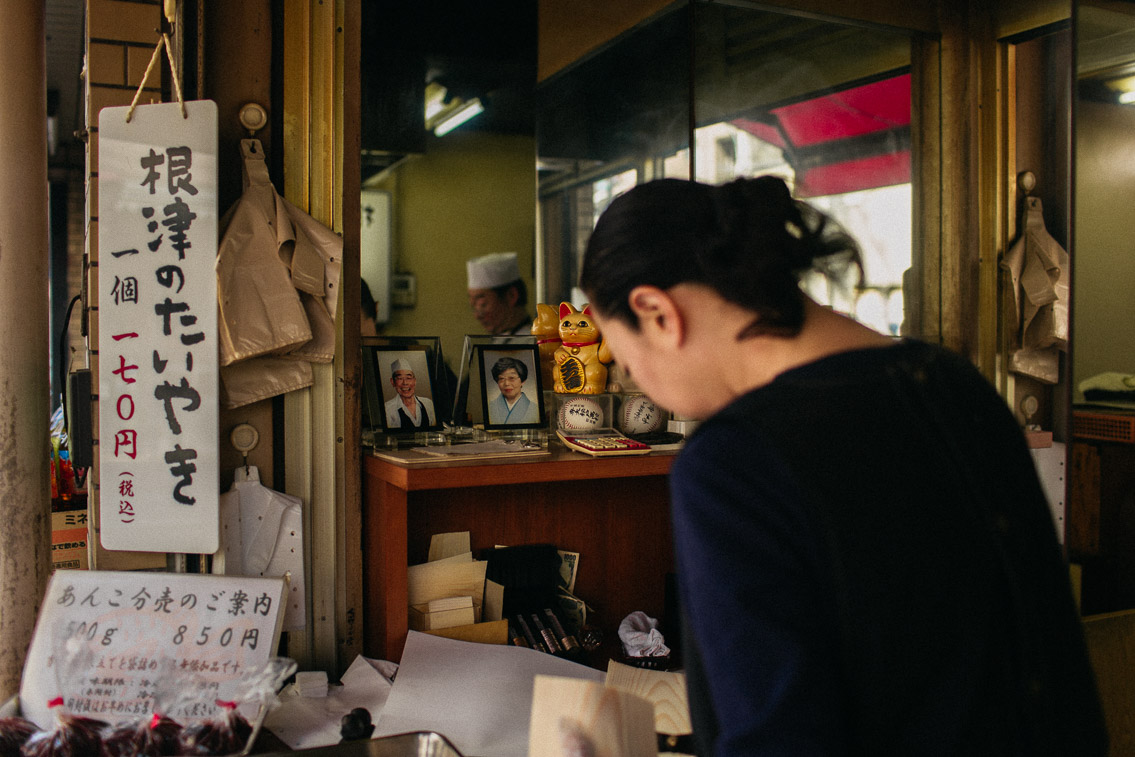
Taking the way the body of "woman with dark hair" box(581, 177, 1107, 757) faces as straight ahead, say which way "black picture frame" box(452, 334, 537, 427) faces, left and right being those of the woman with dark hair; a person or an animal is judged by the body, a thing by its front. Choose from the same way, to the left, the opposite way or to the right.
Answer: the opposite way

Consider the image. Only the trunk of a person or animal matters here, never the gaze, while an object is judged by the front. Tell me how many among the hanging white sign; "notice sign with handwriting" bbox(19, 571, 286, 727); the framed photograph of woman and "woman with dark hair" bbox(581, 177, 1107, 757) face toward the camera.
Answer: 3

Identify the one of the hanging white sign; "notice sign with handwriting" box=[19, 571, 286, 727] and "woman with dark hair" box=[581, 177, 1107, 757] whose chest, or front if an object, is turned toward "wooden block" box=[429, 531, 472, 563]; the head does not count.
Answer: the woman with dark hair

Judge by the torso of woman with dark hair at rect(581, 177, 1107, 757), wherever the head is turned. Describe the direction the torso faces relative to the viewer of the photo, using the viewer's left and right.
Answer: facing away from the viewer and to the left of the viewer

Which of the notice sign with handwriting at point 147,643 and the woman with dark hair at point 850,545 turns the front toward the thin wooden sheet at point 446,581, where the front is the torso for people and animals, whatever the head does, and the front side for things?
the woman with dark hair

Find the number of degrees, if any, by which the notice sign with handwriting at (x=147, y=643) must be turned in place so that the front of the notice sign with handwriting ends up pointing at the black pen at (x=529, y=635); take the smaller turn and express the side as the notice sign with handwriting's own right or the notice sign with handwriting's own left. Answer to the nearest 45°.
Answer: approximately 90° to the notice sign with handwriting's own left

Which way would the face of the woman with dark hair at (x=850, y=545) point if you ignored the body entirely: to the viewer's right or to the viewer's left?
to the viewer's left

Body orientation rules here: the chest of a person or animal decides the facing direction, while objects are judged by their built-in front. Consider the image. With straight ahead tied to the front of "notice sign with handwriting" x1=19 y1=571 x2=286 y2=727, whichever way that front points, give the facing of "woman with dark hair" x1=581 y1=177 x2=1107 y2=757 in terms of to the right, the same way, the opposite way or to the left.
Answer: the opposite way
